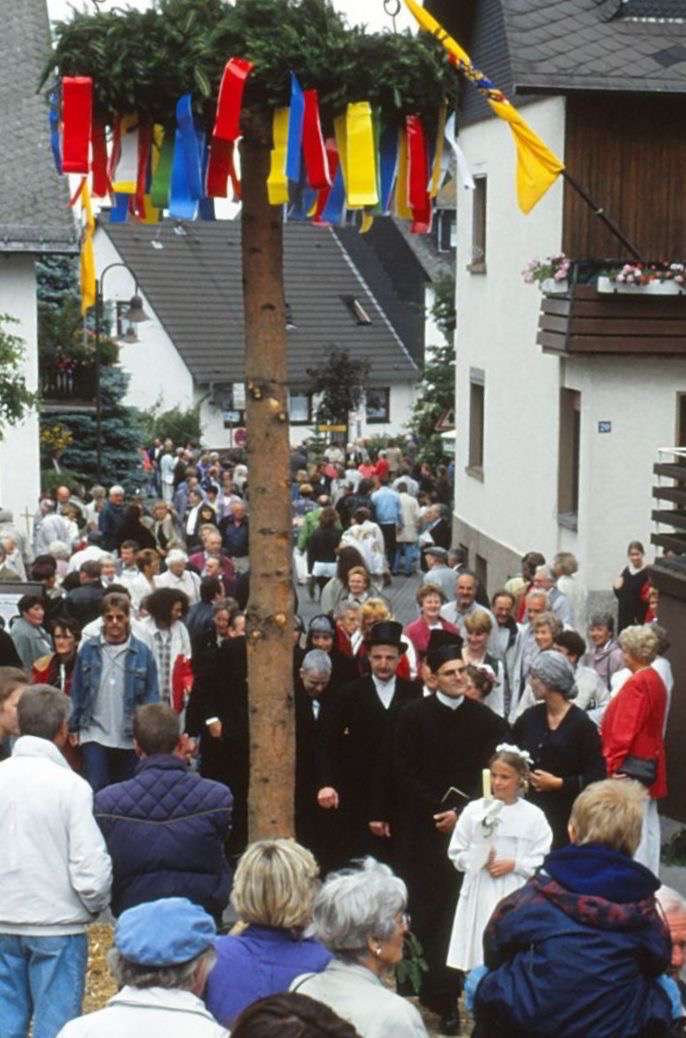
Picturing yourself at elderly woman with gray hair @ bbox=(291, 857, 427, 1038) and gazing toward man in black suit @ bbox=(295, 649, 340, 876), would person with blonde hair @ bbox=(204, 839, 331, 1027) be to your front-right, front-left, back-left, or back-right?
front-left

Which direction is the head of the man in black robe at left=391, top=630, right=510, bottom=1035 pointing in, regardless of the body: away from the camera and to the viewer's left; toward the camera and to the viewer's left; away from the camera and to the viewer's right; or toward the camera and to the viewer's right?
toward the camera and to the viewer's right

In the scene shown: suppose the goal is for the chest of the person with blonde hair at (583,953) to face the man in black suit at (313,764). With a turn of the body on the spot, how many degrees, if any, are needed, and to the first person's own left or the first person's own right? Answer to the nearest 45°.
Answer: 0° — they already face them

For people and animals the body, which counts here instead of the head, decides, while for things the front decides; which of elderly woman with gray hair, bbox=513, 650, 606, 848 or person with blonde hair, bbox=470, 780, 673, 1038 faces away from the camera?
the person with blonde hair

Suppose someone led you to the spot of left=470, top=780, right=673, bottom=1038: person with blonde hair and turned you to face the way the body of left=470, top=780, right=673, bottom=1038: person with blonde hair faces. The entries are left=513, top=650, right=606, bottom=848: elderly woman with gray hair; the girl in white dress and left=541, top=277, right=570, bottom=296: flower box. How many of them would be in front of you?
3

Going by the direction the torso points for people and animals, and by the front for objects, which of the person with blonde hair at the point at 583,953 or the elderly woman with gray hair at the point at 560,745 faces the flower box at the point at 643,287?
the person with blonde hair

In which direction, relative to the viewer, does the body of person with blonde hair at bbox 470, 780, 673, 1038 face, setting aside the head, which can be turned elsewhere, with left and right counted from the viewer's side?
facing away from the viewer

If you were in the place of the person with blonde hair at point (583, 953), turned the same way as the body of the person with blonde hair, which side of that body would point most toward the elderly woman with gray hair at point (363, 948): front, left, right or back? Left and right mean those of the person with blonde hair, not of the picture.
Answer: left

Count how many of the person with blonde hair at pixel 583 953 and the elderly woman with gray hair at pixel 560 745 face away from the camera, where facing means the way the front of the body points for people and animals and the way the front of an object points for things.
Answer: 1

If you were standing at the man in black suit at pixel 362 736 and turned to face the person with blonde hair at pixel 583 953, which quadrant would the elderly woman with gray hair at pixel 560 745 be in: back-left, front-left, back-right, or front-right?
front-left

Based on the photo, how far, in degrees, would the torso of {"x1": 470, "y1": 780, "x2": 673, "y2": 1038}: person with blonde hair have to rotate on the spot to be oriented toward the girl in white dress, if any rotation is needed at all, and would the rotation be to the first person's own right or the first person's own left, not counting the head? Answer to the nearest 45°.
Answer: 0° — they already face them

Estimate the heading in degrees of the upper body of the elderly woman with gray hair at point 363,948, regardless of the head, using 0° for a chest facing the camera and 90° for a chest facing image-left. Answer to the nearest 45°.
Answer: approximately 225°

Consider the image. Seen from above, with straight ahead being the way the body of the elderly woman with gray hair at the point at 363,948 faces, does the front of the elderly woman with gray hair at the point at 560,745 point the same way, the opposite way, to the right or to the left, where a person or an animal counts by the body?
the opposite way

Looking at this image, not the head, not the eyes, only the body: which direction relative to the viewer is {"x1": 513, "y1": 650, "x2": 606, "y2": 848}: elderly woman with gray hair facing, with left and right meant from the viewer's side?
facing the viewer and to the left of the viewer

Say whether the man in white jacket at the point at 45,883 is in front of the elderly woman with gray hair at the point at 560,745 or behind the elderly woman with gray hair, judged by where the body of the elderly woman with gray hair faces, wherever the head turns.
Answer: in front

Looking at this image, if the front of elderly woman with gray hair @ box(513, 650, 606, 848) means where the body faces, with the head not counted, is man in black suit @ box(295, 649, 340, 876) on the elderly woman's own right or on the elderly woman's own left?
on the elderly woman's own right
